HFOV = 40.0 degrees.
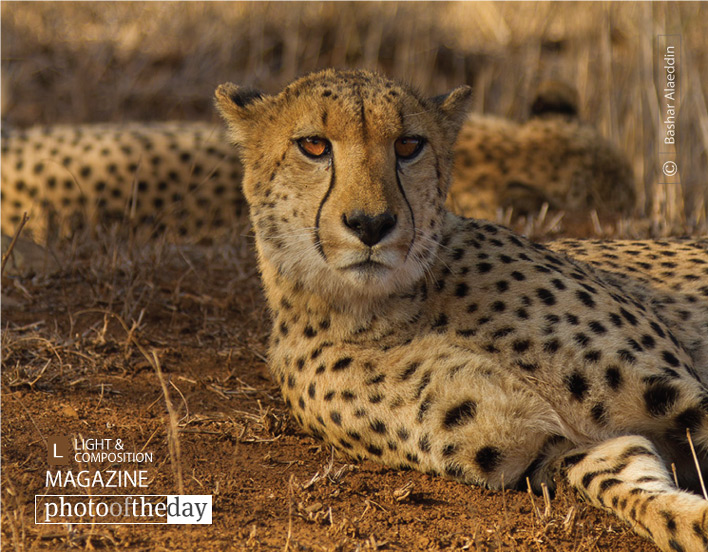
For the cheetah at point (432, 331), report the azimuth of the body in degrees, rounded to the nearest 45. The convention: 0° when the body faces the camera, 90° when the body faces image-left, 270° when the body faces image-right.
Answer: approximately 45°

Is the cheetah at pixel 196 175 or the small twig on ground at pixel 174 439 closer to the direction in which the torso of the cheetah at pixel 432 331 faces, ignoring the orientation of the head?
the small twig on ground

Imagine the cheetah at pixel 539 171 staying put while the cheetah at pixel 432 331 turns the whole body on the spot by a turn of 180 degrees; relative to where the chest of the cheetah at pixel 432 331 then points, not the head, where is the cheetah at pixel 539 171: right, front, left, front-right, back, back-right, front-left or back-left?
front-left

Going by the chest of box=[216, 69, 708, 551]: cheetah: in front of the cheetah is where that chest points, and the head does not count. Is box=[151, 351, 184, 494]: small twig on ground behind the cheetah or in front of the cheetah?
in front

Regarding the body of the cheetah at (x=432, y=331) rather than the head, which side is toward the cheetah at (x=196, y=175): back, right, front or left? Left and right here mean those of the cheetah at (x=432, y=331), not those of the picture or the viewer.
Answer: right
